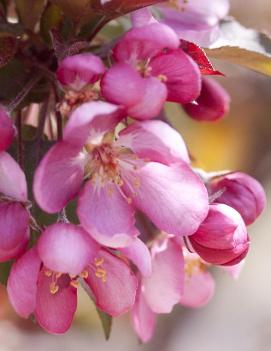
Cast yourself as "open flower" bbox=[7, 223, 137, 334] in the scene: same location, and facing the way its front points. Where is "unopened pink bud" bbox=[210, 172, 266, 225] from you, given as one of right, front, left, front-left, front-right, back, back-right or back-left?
back-left

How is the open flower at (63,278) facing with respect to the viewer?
toward the camera
